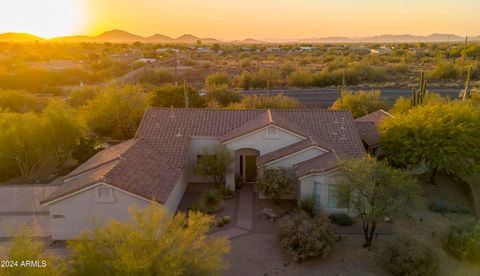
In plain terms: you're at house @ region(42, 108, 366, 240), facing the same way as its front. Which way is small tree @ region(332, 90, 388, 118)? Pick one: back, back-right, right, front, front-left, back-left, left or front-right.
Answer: back-left

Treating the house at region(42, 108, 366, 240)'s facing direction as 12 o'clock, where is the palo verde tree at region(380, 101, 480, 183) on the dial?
The palo verde tree is roughly at 9 o'clock from the house.

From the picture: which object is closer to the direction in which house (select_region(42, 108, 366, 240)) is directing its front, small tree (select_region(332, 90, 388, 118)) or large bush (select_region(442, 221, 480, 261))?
the large bush

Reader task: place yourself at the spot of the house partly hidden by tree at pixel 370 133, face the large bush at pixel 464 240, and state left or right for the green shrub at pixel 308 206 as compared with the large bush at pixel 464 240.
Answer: right

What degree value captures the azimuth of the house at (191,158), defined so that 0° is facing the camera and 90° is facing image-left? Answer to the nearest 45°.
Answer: approximately 0°

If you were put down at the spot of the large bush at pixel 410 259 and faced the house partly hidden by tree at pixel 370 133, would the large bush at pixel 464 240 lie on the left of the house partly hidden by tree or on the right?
right

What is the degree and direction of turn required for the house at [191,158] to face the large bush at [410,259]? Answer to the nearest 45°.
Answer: approximately 45° to its left

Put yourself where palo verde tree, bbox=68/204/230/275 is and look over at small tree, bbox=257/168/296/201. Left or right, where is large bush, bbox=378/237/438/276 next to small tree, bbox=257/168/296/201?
right

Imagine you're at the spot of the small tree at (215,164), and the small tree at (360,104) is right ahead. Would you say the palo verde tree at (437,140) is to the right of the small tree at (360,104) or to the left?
right

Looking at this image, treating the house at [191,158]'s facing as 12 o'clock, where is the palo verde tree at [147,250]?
The palo verde tree is roughly at 12 o'clock from the house.

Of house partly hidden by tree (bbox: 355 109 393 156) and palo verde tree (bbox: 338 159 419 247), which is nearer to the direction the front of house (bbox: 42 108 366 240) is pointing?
the palo verde tree
